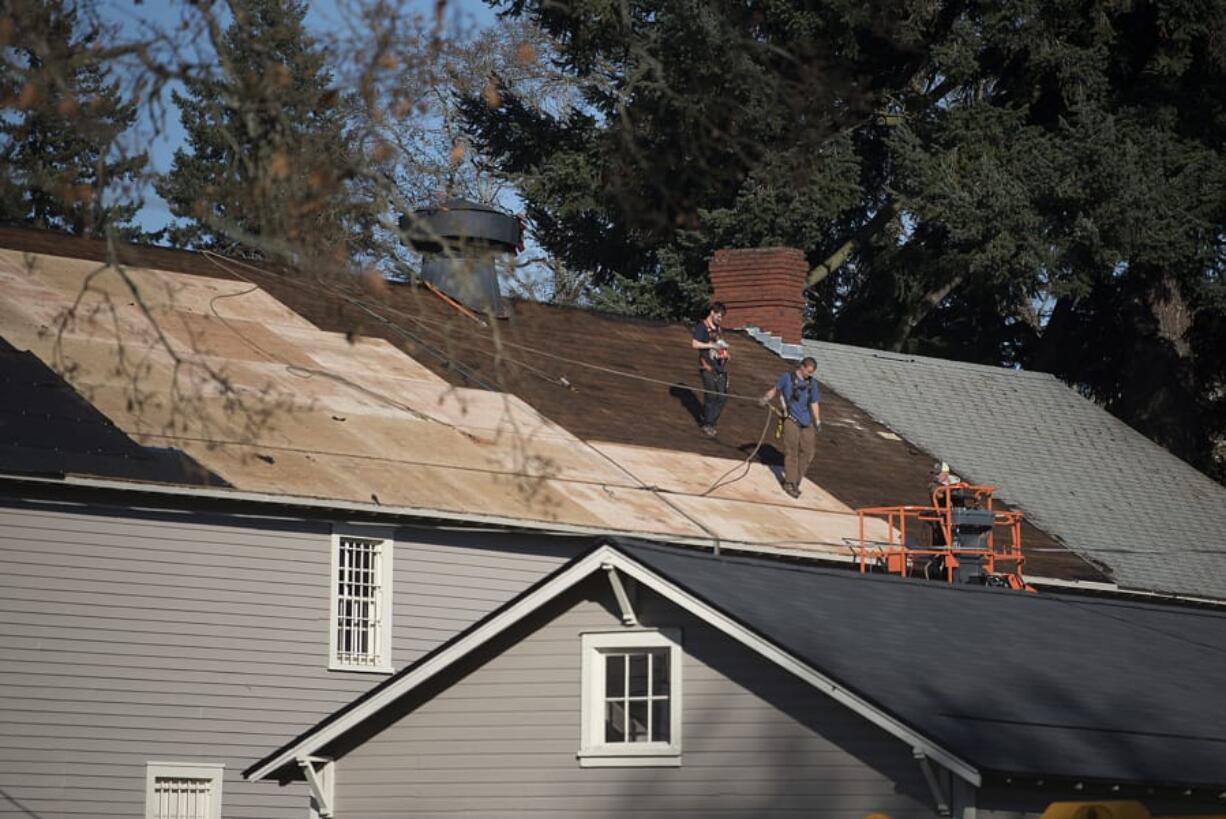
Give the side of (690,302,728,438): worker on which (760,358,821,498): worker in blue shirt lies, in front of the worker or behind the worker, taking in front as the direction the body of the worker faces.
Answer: in front

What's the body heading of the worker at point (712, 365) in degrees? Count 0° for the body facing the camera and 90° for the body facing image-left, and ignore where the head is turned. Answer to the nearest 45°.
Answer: approximately 315°

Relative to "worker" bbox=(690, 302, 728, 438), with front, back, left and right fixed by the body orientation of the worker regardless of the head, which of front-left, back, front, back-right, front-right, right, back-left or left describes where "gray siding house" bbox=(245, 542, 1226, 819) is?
front-right

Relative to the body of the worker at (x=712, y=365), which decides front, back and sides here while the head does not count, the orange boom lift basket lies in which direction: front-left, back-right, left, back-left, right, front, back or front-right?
front
